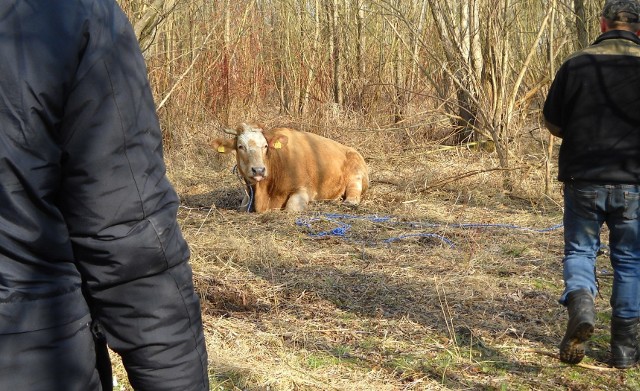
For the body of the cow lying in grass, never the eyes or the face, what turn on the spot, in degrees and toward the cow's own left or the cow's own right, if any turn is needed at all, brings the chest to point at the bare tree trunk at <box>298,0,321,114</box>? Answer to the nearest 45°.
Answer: approximately 135° to the cow's own right

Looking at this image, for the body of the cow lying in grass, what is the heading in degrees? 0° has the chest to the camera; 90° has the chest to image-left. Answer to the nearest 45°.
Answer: approximately 45°

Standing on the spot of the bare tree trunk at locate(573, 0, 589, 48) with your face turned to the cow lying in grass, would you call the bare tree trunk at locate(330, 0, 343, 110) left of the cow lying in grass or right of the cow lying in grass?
right

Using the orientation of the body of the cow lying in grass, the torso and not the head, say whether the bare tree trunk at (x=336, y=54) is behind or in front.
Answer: behind

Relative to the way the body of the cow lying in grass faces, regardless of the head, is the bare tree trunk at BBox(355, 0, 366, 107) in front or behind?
behind
